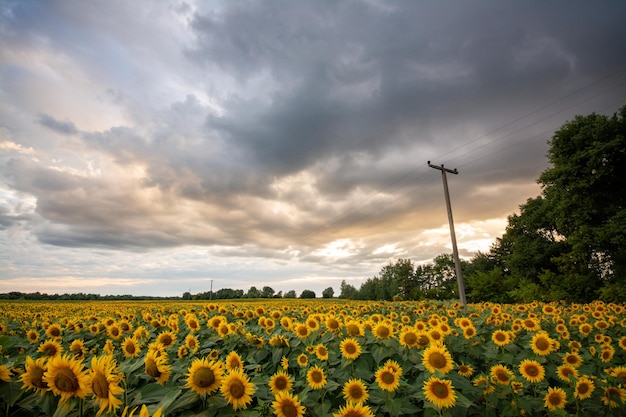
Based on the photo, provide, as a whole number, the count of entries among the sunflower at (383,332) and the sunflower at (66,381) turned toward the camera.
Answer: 2

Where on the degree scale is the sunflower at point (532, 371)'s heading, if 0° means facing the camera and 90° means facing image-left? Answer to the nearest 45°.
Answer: approximately 0°

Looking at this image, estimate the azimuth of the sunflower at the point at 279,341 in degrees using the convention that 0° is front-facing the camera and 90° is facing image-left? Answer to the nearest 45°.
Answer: approximately 0°

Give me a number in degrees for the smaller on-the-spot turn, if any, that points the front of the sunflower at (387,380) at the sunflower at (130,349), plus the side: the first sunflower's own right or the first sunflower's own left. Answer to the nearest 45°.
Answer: approximately 90° to the first sunflower's own right

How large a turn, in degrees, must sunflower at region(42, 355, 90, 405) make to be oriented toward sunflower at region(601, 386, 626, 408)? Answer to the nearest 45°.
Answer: approximately 90° to its left
